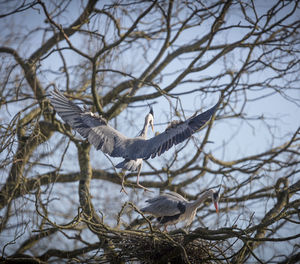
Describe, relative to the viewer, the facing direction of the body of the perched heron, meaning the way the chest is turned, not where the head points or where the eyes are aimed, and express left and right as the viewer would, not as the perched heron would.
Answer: facing to the right of the viewer

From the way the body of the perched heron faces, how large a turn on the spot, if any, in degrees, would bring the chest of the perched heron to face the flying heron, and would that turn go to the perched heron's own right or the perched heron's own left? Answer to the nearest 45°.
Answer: approximately 135° to the perched heron's own right
